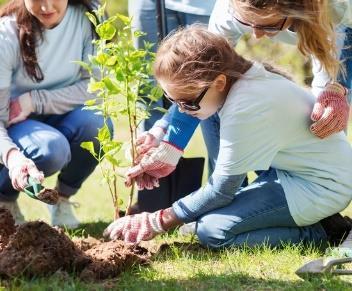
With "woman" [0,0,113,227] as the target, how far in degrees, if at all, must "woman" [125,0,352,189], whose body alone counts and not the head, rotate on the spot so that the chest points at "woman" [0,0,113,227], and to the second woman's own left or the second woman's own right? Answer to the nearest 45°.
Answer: approximately 45° to the second woman's own right

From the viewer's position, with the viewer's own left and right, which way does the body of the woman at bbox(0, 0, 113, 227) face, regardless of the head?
facing the viewer and to the right of the viewer

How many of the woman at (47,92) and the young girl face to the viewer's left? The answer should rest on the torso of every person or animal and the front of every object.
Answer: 1

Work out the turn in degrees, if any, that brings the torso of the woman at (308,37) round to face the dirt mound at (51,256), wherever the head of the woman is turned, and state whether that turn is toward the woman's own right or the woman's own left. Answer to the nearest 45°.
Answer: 0° — they already face it

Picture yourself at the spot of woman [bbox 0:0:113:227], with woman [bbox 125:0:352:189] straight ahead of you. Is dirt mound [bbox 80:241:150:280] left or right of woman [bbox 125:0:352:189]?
right

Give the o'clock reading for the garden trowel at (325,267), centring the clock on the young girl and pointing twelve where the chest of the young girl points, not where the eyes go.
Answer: The garden trowel is roughly at 8 o'clock from the young girl.

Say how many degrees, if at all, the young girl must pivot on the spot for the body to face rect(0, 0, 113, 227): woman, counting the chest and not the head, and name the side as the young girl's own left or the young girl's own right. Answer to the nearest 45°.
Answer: approximately 45° to the young girl's own right

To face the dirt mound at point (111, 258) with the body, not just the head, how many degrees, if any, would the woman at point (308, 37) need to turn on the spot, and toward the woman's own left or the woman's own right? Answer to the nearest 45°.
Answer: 0° — they already face it

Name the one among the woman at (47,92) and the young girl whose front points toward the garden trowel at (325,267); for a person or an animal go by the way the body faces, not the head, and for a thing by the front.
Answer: the woman

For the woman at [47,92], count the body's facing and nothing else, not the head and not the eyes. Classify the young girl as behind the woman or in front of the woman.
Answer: in front

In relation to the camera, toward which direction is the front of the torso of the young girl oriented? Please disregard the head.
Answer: to the viewer's left
